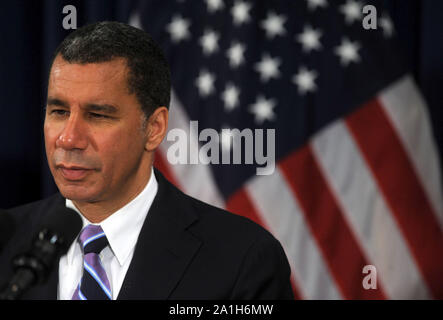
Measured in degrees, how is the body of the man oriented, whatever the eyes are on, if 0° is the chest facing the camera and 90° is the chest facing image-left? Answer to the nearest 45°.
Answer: approximately 45°

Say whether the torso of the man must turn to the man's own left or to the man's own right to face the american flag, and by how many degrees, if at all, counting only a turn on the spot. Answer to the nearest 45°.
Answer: approximately 180°
